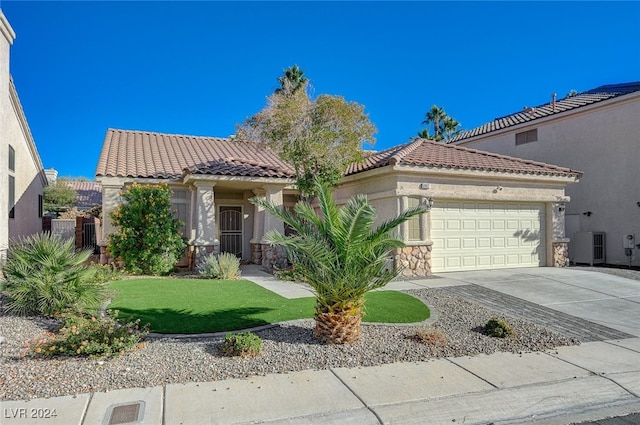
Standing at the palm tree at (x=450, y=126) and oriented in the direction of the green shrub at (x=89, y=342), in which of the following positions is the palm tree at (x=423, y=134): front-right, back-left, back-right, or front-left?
front-right

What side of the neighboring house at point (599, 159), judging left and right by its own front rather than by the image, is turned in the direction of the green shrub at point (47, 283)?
right

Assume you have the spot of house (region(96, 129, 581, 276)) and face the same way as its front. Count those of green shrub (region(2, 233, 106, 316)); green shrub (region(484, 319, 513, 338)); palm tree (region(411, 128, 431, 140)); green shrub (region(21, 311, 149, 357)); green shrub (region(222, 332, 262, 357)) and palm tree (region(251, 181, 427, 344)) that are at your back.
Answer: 1

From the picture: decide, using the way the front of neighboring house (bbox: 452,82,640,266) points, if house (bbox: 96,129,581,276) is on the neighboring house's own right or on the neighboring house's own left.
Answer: on the neighboring house's own right

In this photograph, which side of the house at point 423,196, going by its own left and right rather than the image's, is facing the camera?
front

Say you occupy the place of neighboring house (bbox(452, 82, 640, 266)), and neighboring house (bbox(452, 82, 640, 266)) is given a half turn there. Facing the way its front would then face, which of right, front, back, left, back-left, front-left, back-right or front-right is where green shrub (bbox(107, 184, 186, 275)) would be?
left

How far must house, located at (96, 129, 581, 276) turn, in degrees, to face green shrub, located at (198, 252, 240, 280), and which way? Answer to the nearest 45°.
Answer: approximately 90° to its right

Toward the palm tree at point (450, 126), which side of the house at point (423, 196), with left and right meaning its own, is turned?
back

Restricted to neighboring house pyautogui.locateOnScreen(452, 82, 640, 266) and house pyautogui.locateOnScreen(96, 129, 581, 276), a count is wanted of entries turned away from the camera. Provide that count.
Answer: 0

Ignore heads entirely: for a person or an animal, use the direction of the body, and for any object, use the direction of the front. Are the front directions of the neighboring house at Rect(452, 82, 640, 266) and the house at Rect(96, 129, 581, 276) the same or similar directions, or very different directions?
same or similar directions

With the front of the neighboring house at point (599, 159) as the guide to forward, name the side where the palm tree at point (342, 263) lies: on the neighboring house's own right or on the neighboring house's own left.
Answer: on the neighboring house's own right

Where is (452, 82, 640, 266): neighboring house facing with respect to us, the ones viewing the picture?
facing the viewer and to the right of the viewer

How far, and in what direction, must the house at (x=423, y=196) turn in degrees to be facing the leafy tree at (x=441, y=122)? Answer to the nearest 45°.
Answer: approximately 180°

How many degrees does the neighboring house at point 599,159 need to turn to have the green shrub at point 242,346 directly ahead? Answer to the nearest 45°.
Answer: approximately 45° to its right

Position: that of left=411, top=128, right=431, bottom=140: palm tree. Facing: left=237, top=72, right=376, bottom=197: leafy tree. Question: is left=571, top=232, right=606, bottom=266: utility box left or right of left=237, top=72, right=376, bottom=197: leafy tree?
left
